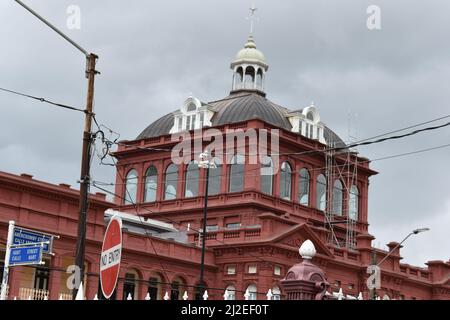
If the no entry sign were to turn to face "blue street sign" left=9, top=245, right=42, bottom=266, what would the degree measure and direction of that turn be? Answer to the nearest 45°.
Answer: approximately 90° to its right

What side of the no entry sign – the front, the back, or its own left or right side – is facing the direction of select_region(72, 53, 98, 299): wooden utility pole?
right

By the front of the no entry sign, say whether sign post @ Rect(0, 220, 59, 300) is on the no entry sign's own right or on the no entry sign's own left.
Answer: on the no entry sign's own right

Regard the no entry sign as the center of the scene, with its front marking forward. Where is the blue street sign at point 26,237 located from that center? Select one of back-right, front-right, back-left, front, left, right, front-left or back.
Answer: right

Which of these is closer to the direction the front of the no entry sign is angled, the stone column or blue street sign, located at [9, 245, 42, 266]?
the blue street sign

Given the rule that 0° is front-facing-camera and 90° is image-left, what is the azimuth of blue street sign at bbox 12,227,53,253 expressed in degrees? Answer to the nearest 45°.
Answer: approximately 315°

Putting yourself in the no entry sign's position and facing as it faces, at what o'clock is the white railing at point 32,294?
The white railing is roughly at 3 o'clock from the no entry sign.

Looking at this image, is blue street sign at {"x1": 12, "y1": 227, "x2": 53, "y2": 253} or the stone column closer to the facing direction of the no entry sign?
the blue street sign
